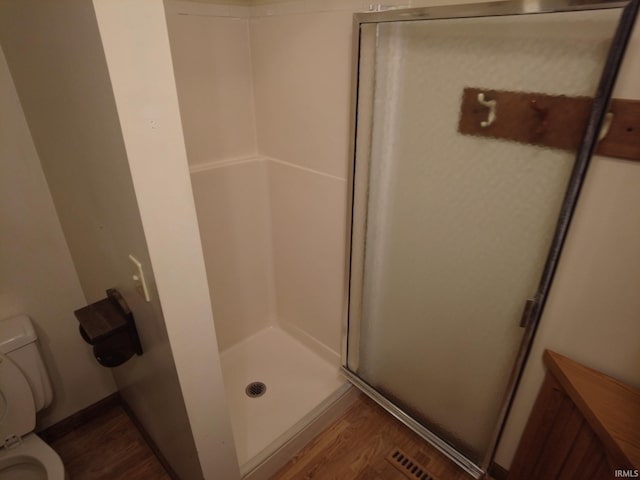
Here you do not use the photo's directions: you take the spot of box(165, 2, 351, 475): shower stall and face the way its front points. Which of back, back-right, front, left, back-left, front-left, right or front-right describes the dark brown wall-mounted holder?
right

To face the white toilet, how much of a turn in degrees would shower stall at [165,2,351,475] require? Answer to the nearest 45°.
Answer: approximately 90° to its right

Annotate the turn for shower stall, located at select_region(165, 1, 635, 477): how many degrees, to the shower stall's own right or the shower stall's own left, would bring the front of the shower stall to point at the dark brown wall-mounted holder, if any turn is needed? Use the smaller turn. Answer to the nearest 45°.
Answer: approximately 90° to the shower stall's own right

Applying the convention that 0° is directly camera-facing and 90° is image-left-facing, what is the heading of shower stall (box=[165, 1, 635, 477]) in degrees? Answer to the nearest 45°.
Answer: approximately 315°

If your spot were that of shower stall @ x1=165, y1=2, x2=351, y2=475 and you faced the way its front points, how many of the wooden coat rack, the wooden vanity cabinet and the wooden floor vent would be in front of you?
3

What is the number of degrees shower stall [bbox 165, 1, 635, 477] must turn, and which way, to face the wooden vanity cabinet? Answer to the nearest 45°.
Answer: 0° — it already faces it
